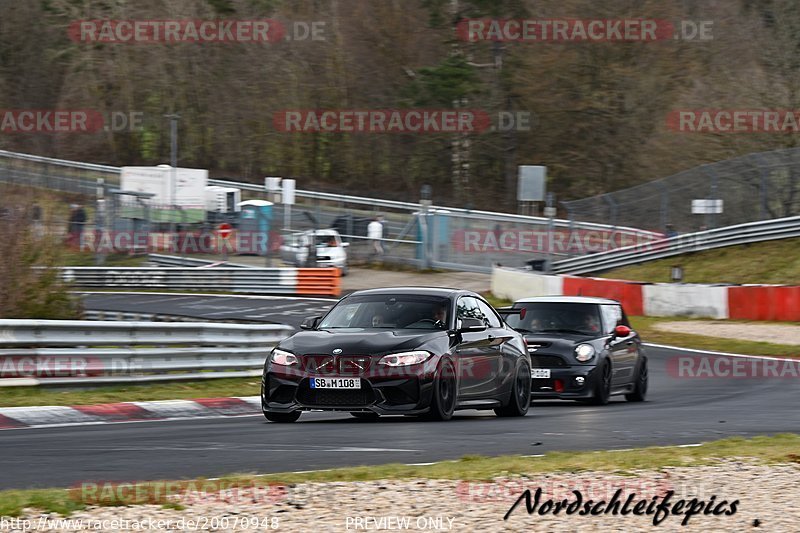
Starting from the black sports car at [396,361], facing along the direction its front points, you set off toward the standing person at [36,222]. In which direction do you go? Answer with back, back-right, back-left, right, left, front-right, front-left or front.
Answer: right

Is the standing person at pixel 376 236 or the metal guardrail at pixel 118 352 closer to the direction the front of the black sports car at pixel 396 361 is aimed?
the metal guardrail

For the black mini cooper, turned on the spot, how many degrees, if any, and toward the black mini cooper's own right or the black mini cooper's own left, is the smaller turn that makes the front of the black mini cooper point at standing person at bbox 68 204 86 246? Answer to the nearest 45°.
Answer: approximately 90° to the black mini cooper's own right

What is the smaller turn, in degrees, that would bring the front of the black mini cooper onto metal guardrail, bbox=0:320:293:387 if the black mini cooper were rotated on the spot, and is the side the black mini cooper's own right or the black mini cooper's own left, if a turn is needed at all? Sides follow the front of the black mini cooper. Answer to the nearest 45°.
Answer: approximately 45° to the black mini cooper's own right

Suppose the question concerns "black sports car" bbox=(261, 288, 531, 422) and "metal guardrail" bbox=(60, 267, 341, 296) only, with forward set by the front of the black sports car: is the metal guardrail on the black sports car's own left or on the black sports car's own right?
on the black sports car's own right

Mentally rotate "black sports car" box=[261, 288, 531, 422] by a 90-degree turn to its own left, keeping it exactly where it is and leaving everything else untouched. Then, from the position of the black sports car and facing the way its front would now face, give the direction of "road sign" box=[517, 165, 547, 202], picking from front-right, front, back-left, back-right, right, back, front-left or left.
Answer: back-left

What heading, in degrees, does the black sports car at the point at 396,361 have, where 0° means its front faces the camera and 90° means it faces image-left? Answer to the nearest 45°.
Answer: approximately 45°

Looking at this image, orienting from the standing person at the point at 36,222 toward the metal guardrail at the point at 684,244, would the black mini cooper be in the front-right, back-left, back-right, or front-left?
front-right

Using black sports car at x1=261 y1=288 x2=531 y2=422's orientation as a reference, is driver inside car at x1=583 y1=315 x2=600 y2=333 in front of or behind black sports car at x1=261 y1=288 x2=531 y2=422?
behind

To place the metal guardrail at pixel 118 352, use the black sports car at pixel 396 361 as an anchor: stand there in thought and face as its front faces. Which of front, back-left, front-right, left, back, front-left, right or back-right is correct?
right

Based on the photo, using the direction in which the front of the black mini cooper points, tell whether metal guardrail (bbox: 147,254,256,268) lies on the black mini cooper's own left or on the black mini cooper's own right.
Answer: on the black mini cooper's own right

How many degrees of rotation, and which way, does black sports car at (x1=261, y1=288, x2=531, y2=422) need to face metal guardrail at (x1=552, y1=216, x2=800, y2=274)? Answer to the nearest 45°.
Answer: approximately 135° to its right

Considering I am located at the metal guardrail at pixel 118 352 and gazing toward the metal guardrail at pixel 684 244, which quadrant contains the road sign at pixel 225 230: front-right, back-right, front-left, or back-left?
front-left
